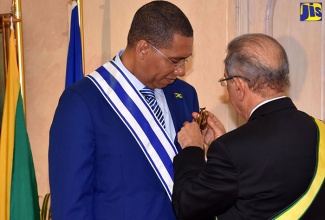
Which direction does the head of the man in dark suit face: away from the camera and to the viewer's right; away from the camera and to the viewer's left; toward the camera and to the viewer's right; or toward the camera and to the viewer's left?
away from the camera and to the viewer's left

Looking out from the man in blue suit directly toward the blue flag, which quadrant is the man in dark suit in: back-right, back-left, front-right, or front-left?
back-right

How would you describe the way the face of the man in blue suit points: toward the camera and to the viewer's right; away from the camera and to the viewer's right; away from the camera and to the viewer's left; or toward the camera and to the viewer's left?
toward the camera and to the viewer's right

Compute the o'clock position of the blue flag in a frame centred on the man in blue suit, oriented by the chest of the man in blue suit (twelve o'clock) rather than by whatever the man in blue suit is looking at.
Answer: The blue flag is roughly at 7 o'clock from the man in blue suit.

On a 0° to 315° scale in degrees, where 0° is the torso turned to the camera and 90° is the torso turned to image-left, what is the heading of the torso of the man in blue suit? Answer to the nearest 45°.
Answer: approximately 315°

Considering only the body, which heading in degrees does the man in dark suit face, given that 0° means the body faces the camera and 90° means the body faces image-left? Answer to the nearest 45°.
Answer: approximately 135°

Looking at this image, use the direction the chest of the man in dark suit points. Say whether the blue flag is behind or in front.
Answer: in front

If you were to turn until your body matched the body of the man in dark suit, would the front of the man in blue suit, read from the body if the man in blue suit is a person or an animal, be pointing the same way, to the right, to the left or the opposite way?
the opposite way
